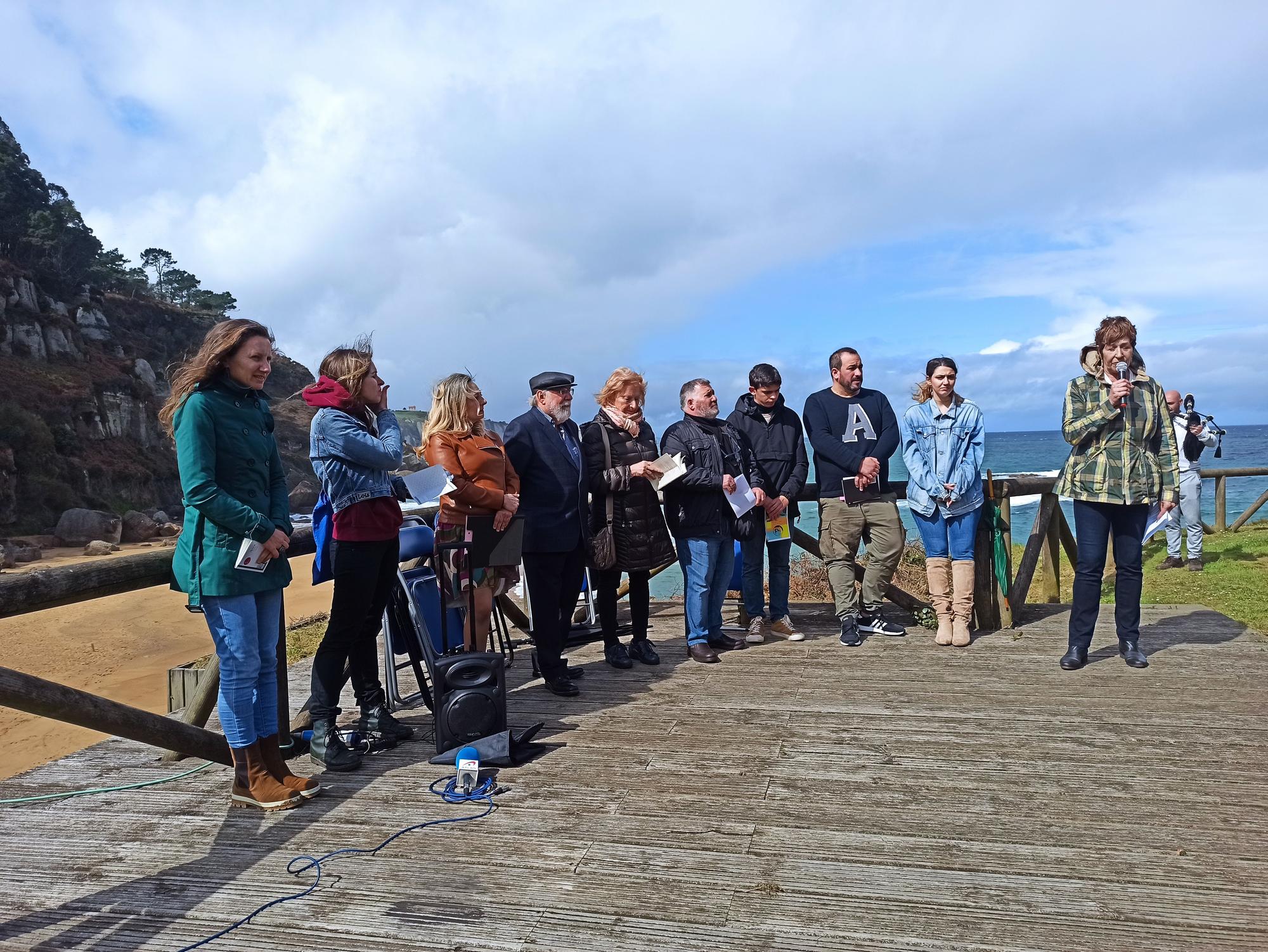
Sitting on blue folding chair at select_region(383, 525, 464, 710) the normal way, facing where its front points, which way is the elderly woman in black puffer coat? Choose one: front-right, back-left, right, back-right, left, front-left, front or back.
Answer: front-left

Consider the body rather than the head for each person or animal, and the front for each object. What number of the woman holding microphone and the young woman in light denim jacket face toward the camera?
2

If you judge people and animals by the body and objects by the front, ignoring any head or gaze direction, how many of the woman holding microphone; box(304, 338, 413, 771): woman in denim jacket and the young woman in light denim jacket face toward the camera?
2

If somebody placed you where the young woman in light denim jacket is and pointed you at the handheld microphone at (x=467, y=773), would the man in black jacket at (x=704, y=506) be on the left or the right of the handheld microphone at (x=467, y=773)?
right

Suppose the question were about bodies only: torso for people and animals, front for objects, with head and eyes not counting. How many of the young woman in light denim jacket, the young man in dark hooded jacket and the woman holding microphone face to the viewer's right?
0

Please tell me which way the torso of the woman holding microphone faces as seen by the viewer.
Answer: toward the camera

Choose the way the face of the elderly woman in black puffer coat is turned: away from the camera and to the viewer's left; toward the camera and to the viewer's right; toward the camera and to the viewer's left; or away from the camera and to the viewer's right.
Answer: toward the camera and to the viewer's right

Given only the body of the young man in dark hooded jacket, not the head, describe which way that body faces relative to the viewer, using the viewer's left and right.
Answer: facing the viewer

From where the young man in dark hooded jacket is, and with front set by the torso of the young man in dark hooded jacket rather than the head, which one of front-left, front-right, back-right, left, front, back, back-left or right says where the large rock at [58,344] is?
back-right

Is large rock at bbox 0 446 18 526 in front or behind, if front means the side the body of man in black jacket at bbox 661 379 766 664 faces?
behind

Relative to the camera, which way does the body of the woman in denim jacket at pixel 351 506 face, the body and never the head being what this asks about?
to the viewer's right

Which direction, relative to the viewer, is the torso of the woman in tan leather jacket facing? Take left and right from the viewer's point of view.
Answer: facing the viewer and to the right of the viewer
